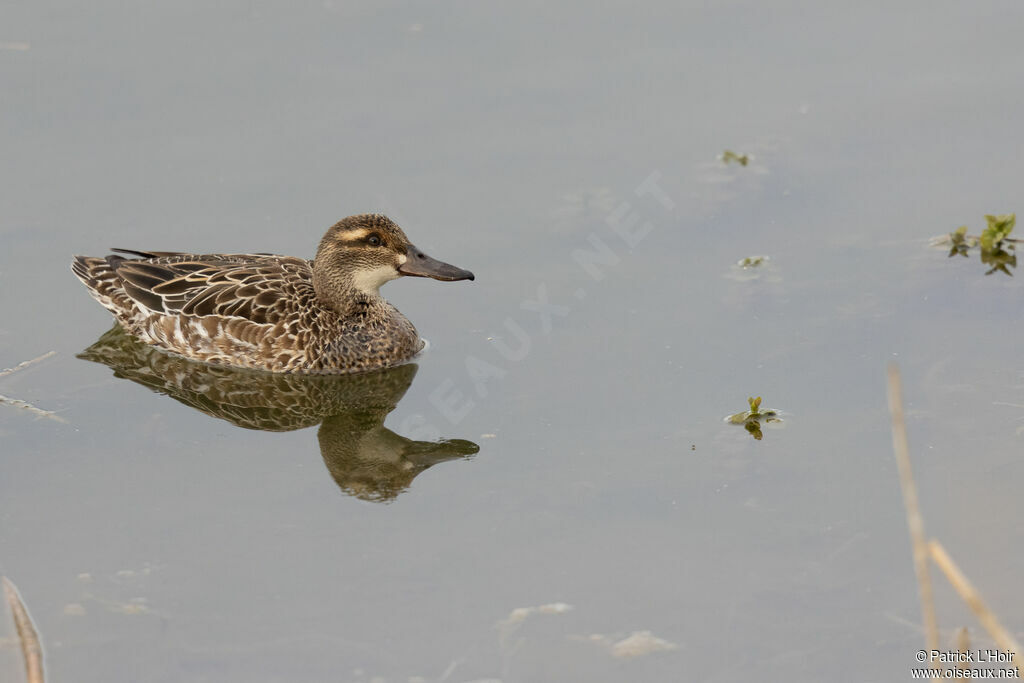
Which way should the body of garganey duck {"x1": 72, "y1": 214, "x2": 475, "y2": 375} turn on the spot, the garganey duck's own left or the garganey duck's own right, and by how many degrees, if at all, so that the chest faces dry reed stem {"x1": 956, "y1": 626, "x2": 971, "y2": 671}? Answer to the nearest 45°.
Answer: approximately 45° to the garganey duck's own right

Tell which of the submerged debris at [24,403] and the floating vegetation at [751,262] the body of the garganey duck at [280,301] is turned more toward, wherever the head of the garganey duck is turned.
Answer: the floating vegetation

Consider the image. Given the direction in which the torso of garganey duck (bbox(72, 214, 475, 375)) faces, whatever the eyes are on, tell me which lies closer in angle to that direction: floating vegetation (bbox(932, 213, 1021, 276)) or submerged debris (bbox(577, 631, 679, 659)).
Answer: the floating vegetation

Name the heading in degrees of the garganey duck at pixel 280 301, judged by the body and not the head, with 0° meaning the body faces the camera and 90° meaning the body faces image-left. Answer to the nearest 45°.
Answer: approximately 270°

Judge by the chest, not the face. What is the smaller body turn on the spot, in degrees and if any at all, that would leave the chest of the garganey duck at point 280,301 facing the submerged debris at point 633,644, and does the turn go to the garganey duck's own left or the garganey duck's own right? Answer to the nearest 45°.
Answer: approximately 45° to the garganey duck's own right

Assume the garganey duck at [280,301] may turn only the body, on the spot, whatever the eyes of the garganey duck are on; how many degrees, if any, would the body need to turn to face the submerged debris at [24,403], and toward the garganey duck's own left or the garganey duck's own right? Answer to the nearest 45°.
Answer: approximately 180°
